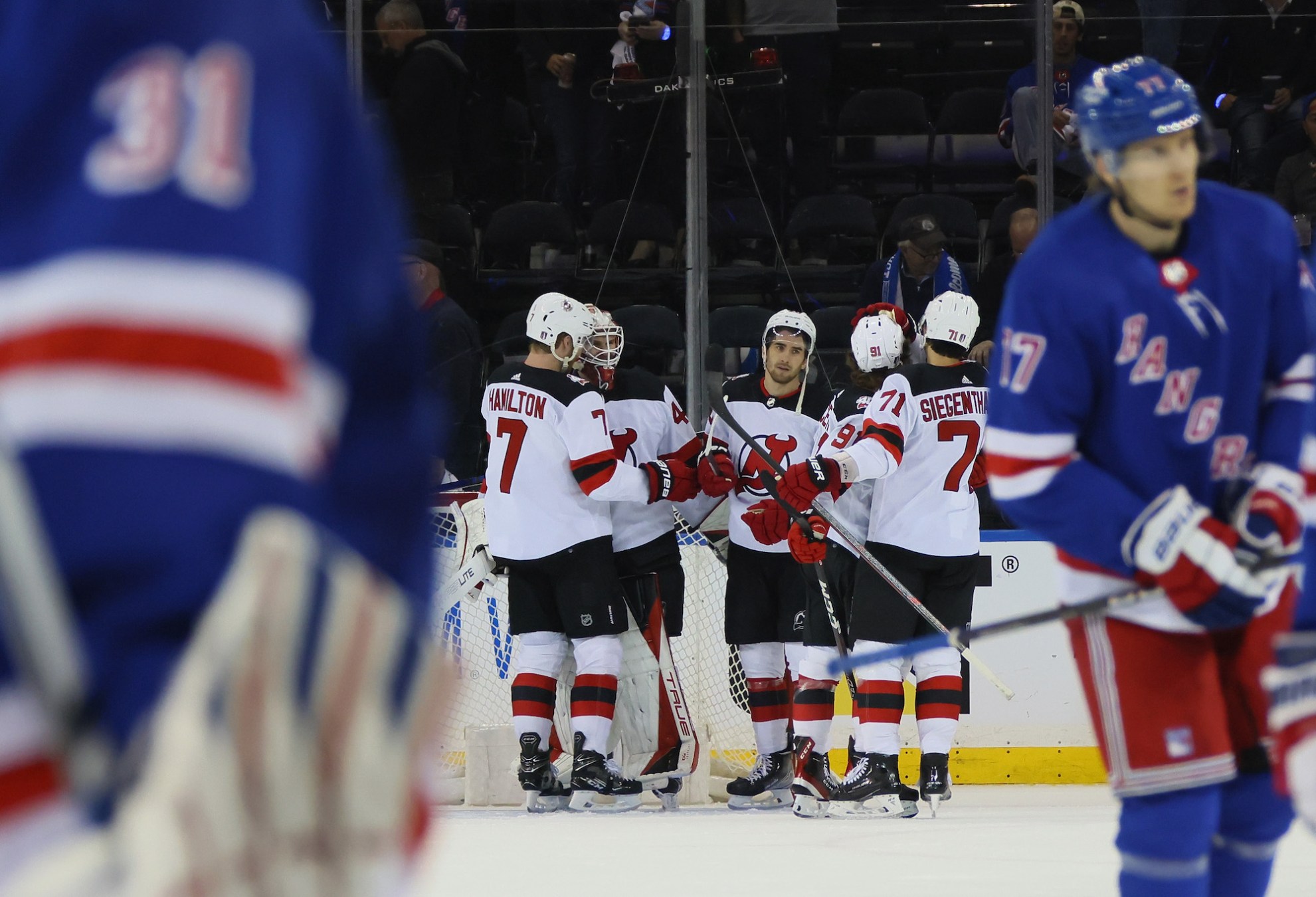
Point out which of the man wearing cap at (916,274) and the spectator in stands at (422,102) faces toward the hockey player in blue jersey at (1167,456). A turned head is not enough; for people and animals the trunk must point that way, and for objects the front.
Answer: the man wearing cap

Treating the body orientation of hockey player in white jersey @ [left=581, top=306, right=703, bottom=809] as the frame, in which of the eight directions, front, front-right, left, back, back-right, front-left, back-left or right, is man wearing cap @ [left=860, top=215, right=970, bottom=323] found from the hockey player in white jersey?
back

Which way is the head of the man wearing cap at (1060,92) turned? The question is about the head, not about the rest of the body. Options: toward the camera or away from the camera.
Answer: toward the camera

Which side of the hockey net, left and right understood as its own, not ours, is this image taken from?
front

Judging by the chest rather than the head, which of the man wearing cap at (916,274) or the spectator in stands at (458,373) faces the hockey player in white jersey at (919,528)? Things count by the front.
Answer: the man wearing cap

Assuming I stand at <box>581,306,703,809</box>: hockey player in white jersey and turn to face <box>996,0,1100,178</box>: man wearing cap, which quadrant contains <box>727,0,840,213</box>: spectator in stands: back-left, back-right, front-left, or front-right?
front-left

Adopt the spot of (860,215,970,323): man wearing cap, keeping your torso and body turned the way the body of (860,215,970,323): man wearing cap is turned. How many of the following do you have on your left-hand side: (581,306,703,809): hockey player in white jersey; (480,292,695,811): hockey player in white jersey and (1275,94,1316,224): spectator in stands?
1

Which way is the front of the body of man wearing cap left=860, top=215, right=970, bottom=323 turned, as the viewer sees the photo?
toward the camera

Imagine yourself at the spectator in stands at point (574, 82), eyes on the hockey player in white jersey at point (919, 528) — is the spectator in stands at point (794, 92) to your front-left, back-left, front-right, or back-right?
front-left

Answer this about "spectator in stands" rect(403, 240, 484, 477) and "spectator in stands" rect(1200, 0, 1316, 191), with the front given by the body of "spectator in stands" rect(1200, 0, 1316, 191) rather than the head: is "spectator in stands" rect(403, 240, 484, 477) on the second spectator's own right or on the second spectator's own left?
on the second spectator's own right

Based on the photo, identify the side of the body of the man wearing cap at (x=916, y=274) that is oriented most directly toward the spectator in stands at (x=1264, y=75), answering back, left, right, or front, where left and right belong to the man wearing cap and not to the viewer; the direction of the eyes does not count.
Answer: left

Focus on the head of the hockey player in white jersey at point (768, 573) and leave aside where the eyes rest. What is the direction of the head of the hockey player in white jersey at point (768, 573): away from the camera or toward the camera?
toward the camera
